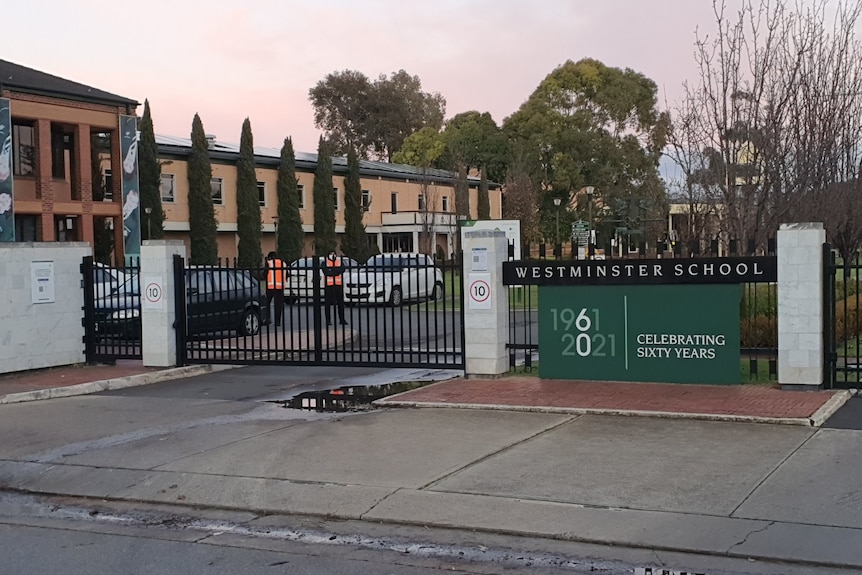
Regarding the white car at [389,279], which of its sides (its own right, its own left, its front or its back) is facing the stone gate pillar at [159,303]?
front

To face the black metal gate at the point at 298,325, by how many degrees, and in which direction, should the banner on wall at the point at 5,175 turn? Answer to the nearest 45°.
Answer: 0° — it already faces it

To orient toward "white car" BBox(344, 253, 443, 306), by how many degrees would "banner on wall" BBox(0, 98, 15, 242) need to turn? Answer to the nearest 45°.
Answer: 0° — it already faces it

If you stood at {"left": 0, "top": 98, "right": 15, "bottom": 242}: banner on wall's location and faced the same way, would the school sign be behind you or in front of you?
in front

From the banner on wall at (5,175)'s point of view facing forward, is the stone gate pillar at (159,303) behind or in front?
in front

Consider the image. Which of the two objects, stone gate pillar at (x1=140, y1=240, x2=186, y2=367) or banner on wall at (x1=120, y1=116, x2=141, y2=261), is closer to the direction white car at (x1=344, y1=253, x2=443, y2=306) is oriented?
the stone gate pillar

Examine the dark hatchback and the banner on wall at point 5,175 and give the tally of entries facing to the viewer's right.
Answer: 0

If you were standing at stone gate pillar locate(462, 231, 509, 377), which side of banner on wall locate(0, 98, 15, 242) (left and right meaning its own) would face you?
front
